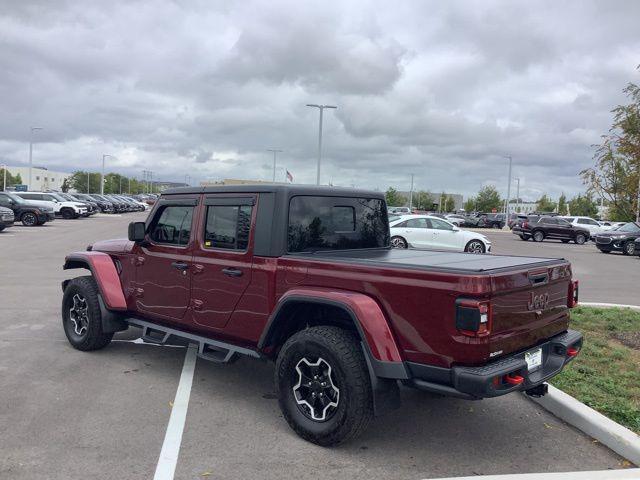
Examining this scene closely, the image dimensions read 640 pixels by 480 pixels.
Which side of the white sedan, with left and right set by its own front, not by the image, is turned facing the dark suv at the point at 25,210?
back

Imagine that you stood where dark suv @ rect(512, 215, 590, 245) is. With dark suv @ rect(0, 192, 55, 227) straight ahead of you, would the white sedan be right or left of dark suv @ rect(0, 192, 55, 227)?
left

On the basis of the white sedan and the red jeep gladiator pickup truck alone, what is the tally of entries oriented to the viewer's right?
1

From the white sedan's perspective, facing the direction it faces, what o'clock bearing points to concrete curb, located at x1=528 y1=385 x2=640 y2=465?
The concrete curb is roughly at 3 o'clock from the white sedan.

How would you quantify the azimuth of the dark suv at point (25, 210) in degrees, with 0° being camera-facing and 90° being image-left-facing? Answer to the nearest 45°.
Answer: approximately 315°

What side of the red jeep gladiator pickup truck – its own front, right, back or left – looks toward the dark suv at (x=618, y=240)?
right

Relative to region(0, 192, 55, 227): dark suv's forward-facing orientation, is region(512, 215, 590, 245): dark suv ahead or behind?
ahead

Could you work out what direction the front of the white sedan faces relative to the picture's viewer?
facing to the right of the viewer

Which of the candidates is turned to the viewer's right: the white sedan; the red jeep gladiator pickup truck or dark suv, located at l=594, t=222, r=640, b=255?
the white sedan

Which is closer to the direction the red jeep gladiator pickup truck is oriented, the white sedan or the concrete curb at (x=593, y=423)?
the white sedan

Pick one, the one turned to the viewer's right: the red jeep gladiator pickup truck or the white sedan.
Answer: the white sedan

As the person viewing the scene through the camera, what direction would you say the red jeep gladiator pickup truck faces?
facing away from the viewer and to the left of the viewer

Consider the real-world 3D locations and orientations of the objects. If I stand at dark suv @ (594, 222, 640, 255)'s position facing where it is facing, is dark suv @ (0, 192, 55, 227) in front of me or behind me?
in front

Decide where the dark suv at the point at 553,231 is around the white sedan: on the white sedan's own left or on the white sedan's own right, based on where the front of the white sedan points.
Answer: on the white sedan's own left
